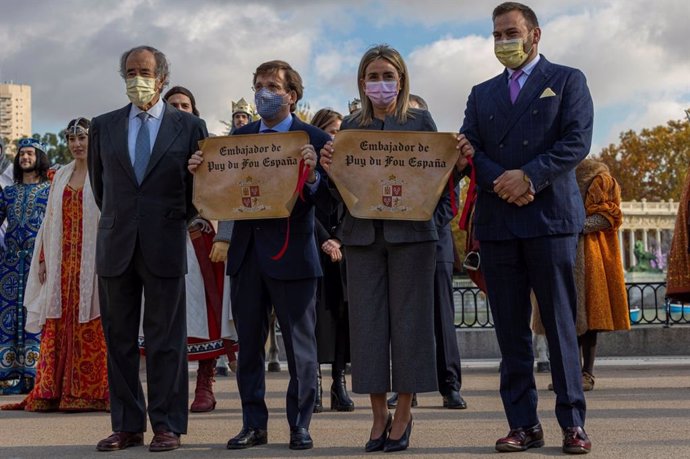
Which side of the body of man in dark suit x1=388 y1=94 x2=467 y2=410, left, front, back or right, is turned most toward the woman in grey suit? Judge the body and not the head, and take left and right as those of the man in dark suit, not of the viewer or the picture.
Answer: front

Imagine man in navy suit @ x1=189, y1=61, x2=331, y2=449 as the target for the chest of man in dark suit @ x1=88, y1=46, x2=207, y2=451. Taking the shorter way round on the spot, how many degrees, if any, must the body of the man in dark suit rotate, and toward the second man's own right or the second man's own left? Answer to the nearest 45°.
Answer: approximately 90° to the second man's own left

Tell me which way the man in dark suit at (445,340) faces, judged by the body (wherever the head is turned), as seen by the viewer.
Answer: toward the camera

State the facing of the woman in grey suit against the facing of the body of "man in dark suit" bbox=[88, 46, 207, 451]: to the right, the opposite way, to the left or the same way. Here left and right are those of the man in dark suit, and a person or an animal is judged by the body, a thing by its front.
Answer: the same way

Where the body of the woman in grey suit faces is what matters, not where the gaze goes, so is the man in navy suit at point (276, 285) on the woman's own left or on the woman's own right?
on the woman's own right

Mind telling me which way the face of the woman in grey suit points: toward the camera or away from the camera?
toward the camera

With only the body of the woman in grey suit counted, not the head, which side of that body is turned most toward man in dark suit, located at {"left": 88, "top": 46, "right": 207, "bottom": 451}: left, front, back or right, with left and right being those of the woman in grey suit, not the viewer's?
right

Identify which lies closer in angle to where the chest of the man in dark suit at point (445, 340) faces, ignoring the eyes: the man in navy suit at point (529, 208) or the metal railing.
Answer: the man in navy suit

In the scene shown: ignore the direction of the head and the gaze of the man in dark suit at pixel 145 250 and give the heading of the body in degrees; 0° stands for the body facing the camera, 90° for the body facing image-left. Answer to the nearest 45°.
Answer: approximately 0°

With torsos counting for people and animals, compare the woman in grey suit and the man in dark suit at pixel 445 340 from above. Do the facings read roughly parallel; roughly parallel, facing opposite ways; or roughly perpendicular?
roughly parallel

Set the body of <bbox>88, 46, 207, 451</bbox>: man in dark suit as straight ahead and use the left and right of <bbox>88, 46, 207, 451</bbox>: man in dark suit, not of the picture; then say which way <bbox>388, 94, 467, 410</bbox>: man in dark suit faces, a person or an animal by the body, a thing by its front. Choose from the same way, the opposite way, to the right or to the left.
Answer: the same way

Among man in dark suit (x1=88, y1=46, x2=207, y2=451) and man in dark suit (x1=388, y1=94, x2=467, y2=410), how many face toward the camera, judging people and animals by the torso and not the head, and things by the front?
2

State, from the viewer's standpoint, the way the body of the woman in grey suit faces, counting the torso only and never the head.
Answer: toward the camera
